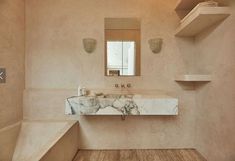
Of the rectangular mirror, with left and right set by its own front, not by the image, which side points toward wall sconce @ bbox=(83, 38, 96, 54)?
right

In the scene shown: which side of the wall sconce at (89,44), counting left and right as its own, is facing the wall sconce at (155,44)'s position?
left

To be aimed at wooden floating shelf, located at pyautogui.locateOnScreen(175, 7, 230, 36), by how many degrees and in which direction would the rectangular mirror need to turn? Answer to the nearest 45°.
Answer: approximately 45° to its left

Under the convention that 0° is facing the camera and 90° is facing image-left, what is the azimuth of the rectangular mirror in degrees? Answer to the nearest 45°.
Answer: approximately 0°

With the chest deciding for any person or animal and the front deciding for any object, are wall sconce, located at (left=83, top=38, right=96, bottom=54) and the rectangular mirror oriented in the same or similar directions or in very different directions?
same or similar directions

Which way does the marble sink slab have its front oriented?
toward the camera

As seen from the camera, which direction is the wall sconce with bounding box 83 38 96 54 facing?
toward the camera
